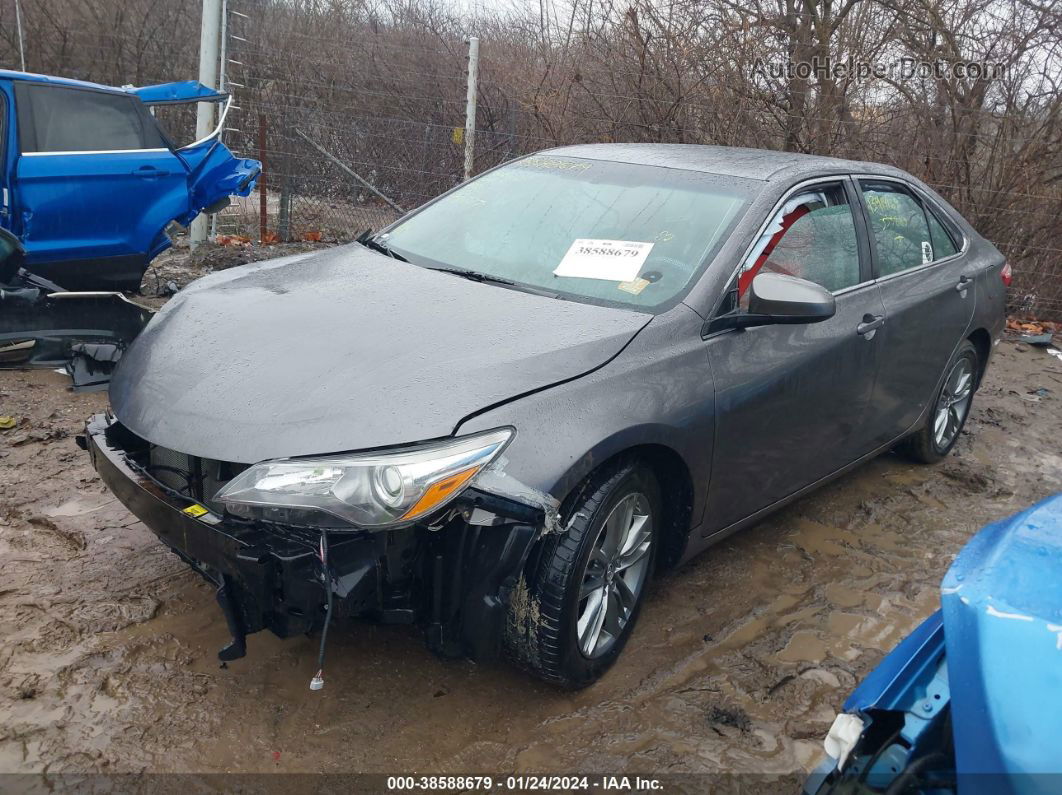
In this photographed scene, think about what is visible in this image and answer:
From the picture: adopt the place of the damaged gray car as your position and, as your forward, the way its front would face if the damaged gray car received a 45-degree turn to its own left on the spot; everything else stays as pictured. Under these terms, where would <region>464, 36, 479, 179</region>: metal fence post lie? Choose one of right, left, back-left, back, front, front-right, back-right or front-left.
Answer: back

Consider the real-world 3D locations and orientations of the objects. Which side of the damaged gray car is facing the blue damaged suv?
right

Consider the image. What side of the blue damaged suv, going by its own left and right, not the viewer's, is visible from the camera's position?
left

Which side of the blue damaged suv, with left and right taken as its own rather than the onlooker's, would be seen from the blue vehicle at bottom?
left
